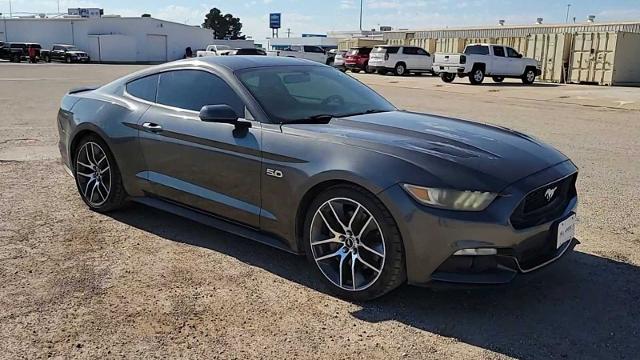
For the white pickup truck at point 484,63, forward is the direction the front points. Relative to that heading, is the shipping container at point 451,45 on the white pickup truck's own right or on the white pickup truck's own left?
on the white pickup truck's own left

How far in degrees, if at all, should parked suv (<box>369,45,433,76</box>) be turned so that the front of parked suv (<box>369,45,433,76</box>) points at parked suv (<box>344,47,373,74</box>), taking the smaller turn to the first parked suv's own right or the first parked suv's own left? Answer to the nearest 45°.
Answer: approximately 90° to the first parked suv's own left

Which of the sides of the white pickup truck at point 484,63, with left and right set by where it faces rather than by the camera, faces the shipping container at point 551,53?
front

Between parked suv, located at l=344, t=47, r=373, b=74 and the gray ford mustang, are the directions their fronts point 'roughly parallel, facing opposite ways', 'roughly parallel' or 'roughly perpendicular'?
roughly perpendicular

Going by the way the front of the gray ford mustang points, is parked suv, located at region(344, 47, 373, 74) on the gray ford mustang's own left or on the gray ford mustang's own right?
on the gray ford mustang's own left

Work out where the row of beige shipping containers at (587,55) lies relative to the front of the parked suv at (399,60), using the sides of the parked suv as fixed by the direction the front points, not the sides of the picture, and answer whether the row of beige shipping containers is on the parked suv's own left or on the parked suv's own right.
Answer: on the parked suv's own right

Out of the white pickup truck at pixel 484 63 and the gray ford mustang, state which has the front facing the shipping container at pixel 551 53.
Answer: the white pickup truck

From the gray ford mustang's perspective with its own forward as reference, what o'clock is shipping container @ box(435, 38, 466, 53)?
The shipping container is roughly at 8 o'clock from the gray ford mustang.

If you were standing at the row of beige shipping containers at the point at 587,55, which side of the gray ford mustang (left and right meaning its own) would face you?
left

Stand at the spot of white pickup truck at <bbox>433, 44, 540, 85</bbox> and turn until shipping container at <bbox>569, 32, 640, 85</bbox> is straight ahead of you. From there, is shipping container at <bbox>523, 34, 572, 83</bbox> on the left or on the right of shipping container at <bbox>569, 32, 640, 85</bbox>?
left

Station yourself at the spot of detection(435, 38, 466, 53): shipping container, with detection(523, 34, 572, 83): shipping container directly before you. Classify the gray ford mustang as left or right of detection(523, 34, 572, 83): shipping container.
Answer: right

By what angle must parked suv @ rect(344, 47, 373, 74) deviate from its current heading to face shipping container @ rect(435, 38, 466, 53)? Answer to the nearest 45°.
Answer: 0° — it already faces it

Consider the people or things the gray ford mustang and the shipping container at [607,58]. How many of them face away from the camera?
0
